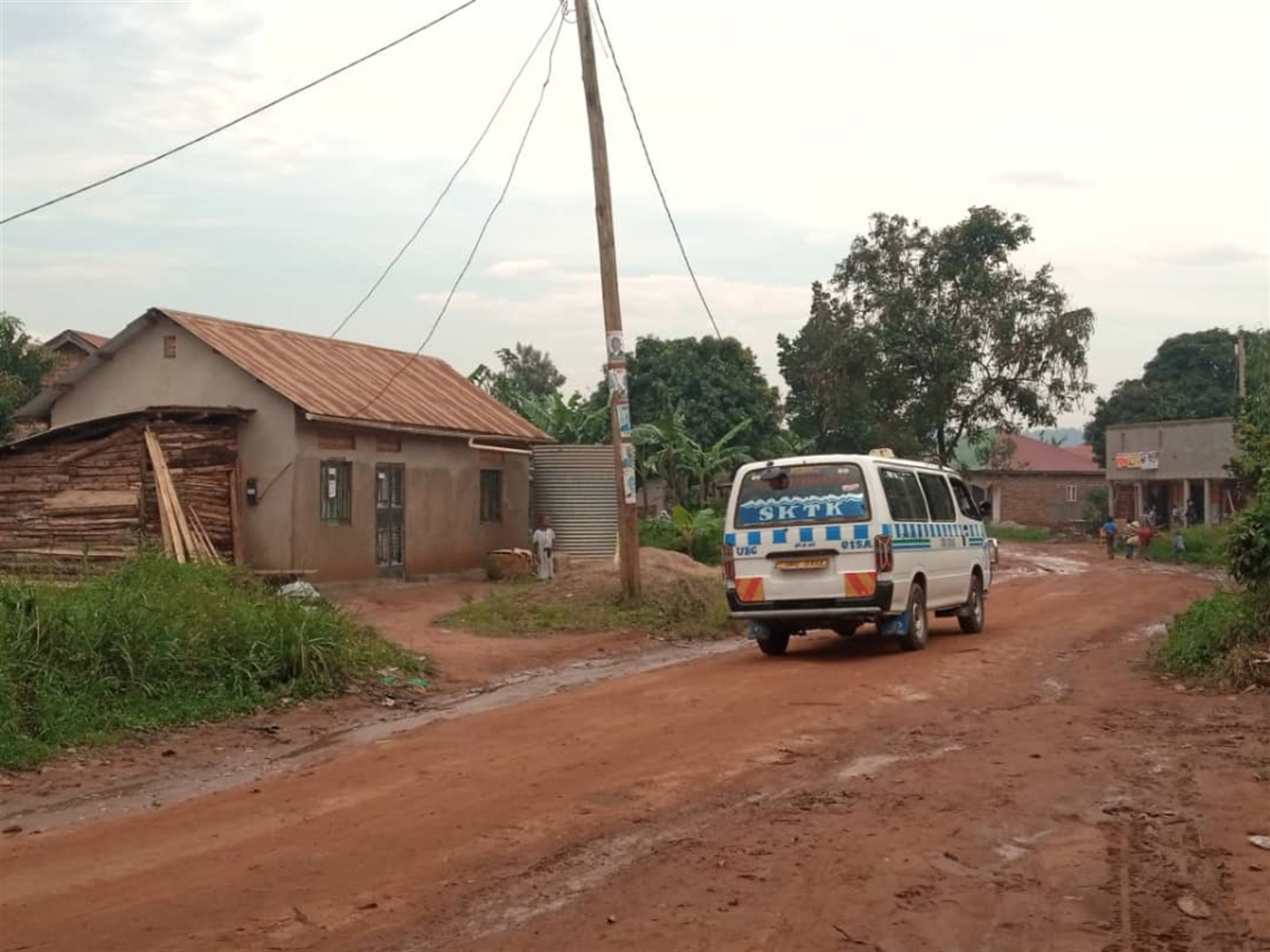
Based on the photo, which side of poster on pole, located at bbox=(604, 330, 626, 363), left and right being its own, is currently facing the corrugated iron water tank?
back

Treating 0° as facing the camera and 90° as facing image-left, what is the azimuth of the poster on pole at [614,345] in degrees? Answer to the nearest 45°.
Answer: approximately 0°

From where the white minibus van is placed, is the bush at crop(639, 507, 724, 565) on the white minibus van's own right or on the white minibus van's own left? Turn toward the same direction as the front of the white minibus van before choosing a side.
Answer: on the white minibus van's own left

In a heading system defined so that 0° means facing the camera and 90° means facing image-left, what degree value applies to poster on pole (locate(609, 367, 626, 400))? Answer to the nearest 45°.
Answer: approximately 0°

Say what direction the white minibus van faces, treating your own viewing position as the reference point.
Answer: facing away from the viewer and to the right of the viewer

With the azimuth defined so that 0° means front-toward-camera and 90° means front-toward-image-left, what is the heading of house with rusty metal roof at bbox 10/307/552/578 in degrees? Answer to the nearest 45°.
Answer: approximately 315°

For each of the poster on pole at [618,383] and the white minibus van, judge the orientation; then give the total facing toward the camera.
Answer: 1

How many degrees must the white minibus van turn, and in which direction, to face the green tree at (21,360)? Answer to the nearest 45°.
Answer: approximately 90° to its left

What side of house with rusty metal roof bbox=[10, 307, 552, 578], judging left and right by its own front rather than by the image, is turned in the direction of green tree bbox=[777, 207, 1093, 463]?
left

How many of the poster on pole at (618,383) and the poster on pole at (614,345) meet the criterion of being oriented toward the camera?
2

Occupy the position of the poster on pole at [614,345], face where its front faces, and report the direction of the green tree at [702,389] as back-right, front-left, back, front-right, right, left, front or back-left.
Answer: back
